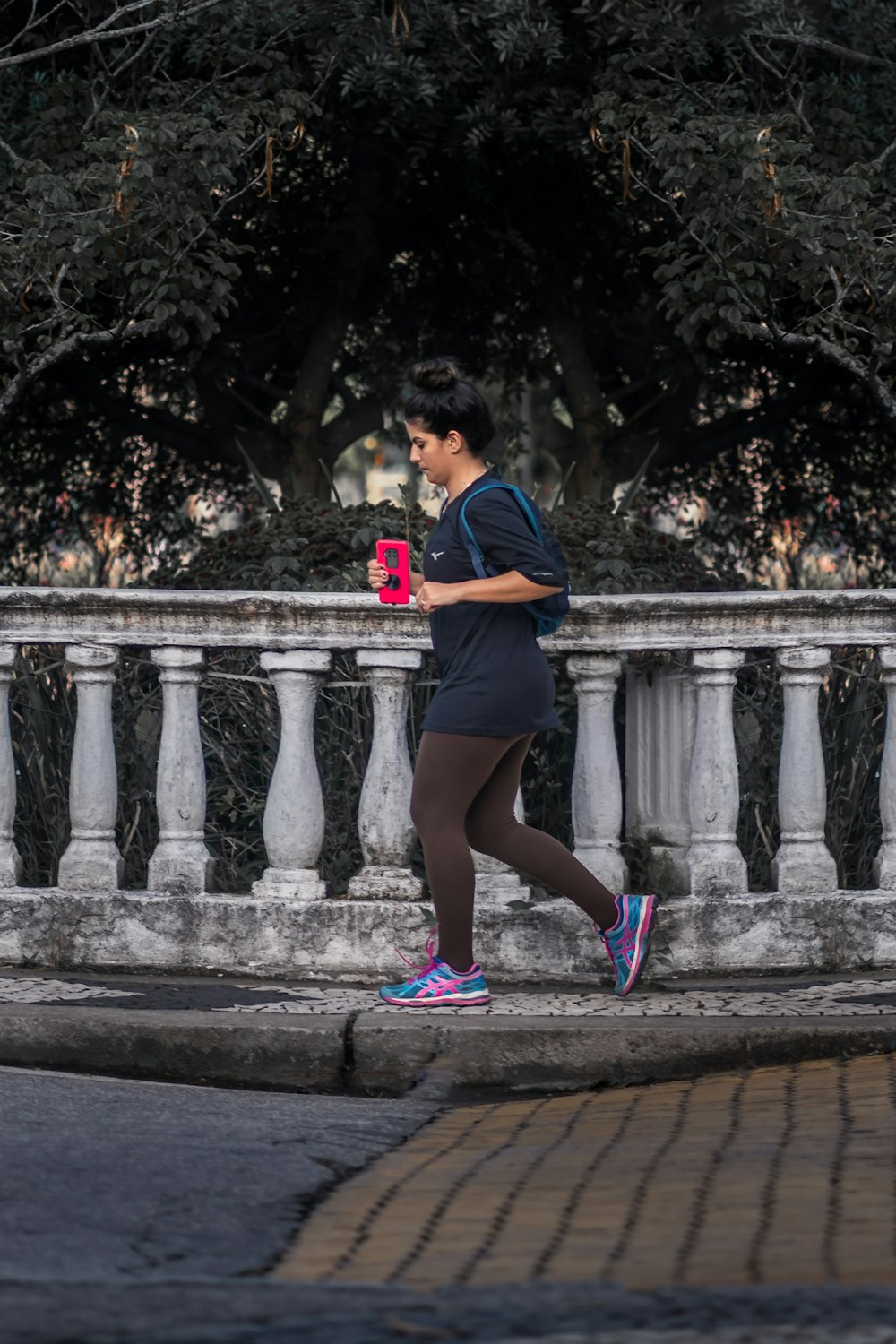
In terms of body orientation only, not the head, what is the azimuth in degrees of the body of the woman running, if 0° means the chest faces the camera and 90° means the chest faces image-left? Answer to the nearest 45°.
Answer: approximately 90°

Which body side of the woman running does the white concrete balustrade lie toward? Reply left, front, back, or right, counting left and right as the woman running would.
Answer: right

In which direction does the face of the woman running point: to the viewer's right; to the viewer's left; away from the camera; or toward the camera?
to the viewer's left

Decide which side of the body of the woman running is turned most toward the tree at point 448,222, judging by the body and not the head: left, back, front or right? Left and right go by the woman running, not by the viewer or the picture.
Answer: right
